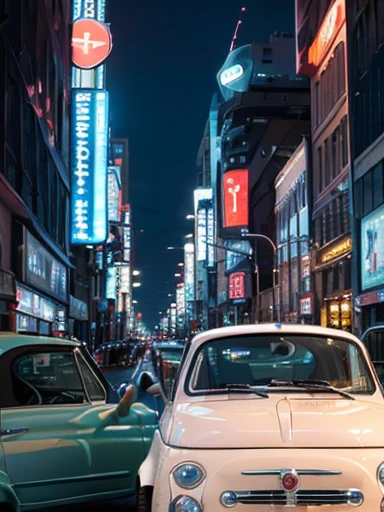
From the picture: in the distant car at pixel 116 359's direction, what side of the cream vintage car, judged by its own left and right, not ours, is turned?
back

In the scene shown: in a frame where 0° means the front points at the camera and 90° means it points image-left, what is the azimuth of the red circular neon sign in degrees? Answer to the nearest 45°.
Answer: approximately 0°

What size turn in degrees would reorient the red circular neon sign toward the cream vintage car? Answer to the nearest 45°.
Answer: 0° — it already faces it

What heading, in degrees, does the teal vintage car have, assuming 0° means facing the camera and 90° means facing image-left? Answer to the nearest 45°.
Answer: approximately 225°

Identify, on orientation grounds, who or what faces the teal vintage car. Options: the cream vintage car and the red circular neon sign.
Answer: the red circular neon sign
